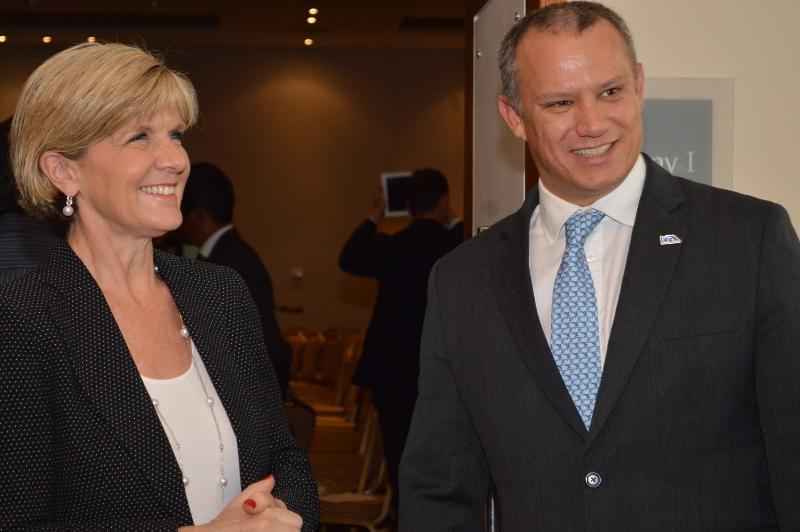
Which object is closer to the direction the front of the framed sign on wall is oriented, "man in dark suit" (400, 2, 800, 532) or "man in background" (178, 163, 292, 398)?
the man in dark suit

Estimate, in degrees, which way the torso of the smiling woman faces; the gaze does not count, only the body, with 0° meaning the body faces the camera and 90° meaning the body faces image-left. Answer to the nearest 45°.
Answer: approximately 315°

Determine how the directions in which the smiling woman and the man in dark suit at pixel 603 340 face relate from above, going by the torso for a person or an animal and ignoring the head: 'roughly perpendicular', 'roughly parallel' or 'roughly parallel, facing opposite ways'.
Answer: roughly perpendicular

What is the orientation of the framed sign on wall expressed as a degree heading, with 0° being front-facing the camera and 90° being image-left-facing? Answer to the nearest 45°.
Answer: approximately 0°

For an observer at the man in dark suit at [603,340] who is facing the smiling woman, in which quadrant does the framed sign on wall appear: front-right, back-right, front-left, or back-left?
back-right

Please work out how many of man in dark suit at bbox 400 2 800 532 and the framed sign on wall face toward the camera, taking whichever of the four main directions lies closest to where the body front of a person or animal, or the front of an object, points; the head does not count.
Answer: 2

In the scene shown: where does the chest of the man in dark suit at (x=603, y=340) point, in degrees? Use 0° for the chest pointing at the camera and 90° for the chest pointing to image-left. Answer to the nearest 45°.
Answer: approximately 0°
